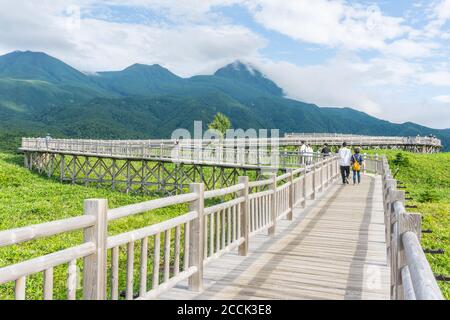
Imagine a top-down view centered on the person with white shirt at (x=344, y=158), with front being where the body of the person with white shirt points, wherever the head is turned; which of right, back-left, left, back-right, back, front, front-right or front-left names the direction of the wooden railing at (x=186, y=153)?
front-left

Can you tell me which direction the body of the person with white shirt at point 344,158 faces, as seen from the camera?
away from the camera
